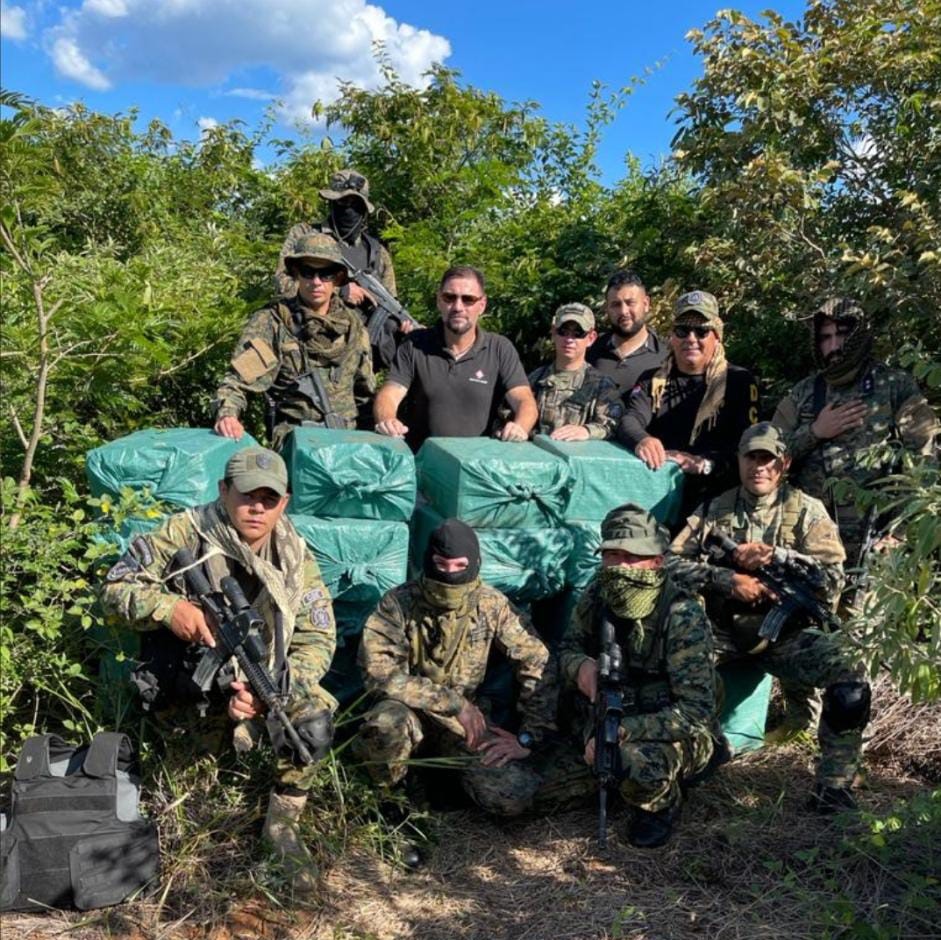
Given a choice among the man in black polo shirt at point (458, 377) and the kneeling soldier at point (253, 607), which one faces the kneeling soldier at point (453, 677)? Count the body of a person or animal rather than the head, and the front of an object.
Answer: the man in black polo shirt

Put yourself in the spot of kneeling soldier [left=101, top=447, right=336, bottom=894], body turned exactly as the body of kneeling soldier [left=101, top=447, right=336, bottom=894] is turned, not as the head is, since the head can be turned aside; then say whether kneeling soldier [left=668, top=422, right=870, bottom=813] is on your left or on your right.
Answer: on your left

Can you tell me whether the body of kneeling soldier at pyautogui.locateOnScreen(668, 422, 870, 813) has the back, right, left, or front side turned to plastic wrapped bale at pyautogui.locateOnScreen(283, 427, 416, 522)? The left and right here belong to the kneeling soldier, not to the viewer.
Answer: right

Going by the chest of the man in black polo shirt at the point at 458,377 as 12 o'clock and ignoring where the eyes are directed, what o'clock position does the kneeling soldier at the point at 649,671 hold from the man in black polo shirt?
The kneeling soldier is roughly at 11 o'clock from the man in black polo shirt.

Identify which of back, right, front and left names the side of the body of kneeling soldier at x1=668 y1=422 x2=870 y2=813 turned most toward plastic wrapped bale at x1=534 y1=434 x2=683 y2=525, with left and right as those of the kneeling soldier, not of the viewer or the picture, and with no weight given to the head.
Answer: right

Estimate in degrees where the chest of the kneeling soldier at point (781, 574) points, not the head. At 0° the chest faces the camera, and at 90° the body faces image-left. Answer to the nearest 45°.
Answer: approximately 0°

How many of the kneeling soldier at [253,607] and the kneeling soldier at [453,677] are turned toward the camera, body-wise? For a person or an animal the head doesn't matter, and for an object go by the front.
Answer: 2

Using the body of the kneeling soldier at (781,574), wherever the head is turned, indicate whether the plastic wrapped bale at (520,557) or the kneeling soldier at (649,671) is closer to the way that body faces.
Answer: the kneeling soldier
